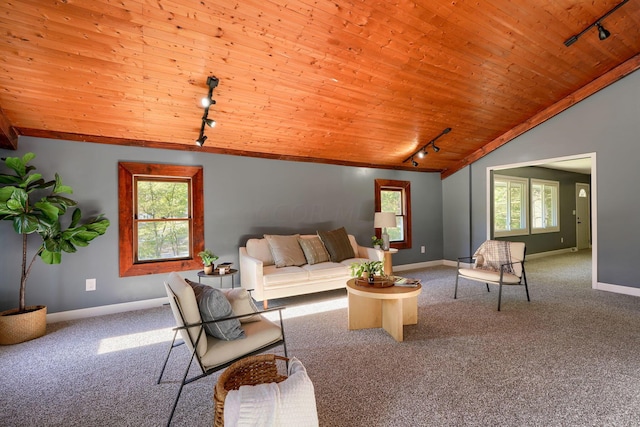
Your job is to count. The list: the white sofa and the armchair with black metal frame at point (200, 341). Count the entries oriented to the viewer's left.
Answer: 0

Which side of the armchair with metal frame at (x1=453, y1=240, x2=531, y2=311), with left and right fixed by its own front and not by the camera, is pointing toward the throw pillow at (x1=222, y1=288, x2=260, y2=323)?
front

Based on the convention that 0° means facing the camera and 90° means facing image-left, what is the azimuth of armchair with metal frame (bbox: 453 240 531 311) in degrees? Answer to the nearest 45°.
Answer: approximately 45°

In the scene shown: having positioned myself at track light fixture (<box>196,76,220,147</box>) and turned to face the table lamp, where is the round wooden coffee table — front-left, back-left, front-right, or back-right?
front-right

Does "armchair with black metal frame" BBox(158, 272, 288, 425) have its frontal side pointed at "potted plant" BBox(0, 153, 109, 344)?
no

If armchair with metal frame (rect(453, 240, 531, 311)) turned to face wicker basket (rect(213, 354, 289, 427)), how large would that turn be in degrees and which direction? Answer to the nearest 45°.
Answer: approximately 45° to its left

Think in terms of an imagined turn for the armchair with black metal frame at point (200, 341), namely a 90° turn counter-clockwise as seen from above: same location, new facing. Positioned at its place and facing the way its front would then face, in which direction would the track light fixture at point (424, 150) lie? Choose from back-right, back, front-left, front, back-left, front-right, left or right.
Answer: right

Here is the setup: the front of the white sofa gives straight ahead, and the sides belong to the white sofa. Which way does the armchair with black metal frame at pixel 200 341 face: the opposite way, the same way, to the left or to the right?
to the left

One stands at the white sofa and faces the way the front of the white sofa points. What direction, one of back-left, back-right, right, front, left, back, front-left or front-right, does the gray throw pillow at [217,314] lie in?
front-right

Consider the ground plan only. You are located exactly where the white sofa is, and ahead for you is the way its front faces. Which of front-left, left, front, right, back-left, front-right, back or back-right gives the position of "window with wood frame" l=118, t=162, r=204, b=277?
back-right

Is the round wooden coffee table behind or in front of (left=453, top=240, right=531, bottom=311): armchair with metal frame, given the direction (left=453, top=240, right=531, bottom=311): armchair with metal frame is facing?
in front

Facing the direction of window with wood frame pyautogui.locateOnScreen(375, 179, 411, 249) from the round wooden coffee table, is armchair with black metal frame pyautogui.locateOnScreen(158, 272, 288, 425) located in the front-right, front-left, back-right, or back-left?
back-left

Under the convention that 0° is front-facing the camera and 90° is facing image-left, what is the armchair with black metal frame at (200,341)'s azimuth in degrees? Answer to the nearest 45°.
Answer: approximately 225°

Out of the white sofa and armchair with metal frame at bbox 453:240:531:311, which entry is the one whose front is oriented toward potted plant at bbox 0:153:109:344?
the armchair with metal frame

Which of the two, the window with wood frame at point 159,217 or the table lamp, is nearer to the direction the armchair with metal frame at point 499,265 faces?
the window with wood frame

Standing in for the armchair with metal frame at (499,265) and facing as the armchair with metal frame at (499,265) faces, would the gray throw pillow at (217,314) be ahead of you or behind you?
ahead

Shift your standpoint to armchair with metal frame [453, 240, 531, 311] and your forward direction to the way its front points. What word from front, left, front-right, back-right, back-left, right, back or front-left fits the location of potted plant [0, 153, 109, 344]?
front

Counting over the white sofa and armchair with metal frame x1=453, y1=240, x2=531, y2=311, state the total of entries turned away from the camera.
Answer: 0

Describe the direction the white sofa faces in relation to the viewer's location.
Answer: facing the viewer and to the right of the viewer

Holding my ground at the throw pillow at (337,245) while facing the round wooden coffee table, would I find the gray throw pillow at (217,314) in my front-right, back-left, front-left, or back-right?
front-right

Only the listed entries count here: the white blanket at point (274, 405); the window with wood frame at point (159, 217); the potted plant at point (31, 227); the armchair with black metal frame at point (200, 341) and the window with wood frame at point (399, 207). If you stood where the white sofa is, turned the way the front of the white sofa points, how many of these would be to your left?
1
